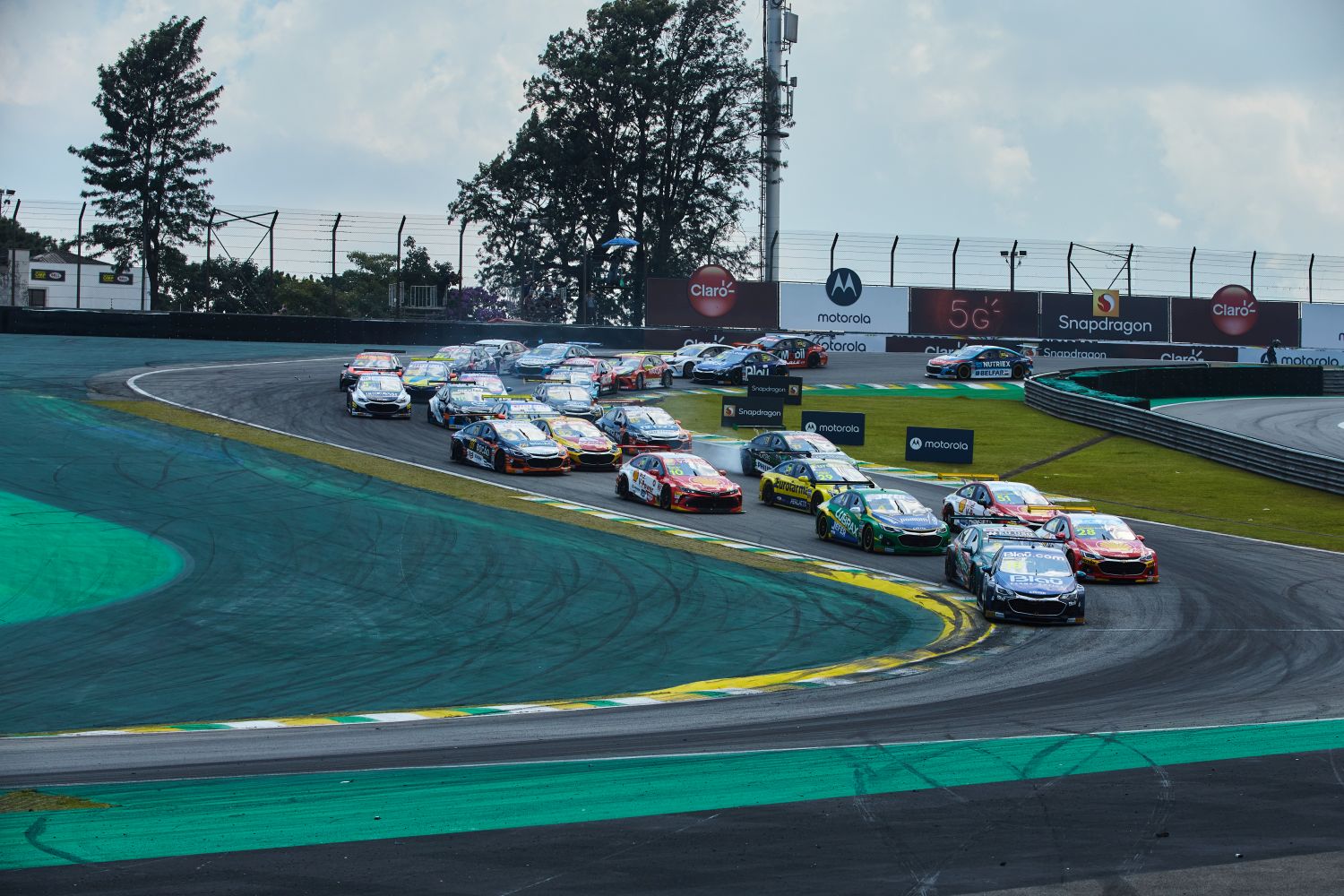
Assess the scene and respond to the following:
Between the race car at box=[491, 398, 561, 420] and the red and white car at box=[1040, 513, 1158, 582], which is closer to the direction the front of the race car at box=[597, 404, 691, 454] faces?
the red and white car

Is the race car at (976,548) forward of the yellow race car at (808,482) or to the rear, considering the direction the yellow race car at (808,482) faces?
forward

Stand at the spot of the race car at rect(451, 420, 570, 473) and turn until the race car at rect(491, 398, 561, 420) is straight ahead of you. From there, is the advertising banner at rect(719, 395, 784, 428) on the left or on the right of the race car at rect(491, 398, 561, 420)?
right

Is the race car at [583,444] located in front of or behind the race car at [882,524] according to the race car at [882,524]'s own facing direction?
behind

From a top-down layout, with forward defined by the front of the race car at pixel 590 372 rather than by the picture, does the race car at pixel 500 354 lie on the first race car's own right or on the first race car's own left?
on the first race car's own right

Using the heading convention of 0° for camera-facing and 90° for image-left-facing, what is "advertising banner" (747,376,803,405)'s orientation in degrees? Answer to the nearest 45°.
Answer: approximately 0°

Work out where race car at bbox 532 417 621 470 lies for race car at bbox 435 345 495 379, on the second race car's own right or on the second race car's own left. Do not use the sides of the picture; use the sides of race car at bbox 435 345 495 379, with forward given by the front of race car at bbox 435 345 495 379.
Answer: on the second race car's own left

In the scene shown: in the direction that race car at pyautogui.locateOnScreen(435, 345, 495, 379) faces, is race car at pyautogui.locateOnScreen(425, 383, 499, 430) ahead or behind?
ahead

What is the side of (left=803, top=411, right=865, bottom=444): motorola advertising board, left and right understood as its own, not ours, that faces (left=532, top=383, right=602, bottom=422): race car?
right

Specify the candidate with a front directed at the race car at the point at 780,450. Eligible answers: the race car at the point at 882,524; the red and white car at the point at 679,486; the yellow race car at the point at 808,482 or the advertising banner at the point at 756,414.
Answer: the advertising banner

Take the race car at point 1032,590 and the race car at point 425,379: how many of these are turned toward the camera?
2

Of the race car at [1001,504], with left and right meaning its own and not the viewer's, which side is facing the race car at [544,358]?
back
